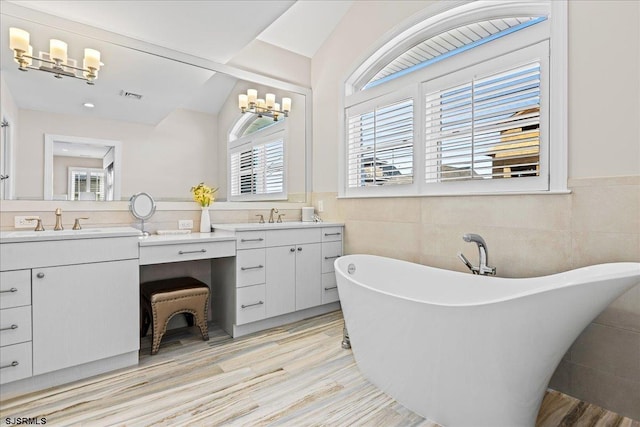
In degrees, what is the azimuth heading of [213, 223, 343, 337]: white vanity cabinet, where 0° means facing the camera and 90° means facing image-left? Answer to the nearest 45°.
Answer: approximately 315°

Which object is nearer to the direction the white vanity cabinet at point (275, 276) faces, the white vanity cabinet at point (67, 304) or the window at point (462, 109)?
the window

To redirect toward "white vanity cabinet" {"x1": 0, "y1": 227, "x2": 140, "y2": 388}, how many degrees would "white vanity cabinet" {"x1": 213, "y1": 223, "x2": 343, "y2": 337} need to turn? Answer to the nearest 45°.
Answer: approximately 90° to its right
